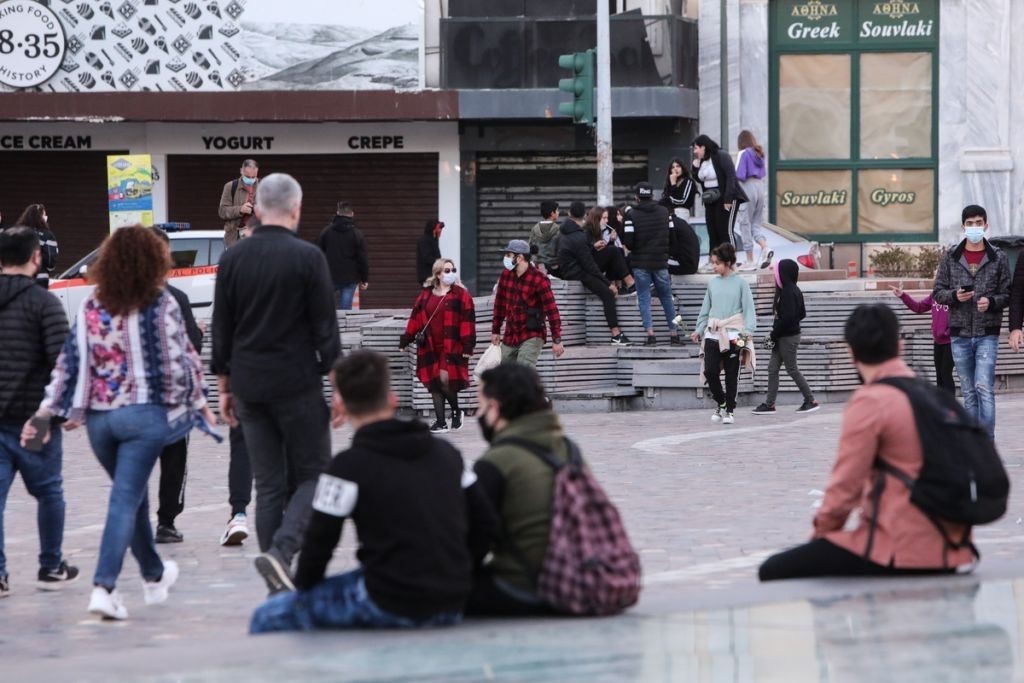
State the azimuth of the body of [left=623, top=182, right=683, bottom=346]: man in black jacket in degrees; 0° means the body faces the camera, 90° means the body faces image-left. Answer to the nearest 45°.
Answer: approximately 180°

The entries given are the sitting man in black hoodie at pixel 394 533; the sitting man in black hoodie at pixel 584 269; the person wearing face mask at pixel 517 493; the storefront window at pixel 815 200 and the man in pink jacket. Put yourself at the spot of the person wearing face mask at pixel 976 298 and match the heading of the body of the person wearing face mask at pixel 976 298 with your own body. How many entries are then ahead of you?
3

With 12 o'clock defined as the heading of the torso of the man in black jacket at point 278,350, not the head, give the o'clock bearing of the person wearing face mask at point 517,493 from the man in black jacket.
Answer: The person wearing face mask is roughly at 5 o'clock from the man in black jacket.

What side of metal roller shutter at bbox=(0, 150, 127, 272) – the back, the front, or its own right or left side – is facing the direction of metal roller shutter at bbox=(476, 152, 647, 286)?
left

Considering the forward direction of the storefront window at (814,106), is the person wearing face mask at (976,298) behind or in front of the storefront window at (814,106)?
in front

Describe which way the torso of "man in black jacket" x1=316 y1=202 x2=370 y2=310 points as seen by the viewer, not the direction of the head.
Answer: away from the camera

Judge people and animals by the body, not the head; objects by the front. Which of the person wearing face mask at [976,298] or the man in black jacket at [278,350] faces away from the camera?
the man in black jacket

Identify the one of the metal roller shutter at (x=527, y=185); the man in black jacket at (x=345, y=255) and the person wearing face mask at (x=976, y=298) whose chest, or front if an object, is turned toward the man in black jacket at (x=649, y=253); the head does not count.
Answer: the metal roller shutter

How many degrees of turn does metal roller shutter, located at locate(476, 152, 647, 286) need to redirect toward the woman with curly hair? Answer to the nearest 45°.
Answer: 0° — it already faces them

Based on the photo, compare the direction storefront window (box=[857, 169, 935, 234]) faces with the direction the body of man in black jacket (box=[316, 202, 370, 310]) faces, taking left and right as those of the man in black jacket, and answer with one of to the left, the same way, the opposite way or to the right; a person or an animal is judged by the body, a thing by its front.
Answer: the opposite way

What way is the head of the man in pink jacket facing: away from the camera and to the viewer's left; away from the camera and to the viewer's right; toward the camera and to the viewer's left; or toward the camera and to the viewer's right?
away from the camera and to the viewer's left

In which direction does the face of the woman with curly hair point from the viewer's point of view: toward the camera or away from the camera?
away from the camera

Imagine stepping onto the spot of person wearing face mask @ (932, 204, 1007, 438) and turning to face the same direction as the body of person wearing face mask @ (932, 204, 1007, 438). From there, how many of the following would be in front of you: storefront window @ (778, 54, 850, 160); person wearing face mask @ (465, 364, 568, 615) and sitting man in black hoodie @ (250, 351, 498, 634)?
2

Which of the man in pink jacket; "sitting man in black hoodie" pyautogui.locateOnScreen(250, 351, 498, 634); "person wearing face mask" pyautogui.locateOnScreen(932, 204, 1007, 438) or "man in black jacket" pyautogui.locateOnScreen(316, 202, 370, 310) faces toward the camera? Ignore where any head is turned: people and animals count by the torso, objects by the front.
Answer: the person wearing face mask

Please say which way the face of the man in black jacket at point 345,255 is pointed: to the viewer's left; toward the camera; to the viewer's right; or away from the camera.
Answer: away from the camera
